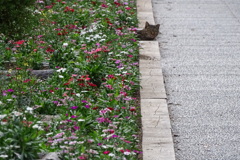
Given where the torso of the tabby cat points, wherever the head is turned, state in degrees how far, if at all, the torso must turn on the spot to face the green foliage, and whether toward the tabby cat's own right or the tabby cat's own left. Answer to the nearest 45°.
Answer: approximately 45° to the tabby cat's own right

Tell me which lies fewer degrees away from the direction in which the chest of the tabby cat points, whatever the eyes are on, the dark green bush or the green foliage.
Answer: the green foliage

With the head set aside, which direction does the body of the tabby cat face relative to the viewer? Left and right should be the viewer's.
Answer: facing the viewer and to the right of the viewer
